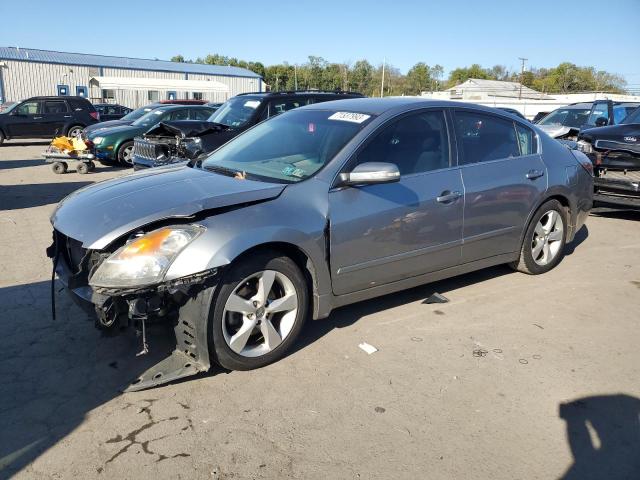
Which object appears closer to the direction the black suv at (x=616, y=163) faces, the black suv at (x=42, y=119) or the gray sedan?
the gray sedan

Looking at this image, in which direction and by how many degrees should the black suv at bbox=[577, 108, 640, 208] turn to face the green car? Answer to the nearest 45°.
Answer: approximately 45° to its right

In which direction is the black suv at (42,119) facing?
to the viewer's left

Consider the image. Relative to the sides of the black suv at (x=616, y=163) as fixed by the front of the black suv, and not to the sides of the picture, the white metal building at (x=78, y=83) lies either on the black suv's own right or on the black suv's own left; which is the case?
on the black suv's own right

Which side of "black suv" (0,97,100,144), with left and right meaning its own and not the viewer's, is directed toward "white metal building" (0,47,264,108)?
right

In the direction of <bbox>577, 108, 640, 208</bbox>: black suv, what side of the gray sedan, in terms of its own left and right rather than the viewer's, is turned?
back

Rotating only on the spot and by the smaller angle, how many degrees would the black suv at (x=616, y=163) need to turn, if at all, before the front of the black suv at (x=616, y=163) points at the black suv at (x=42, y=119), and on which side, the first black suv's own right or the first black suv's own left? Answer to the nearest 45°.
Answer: approximately 45° to the first black suv's own right
